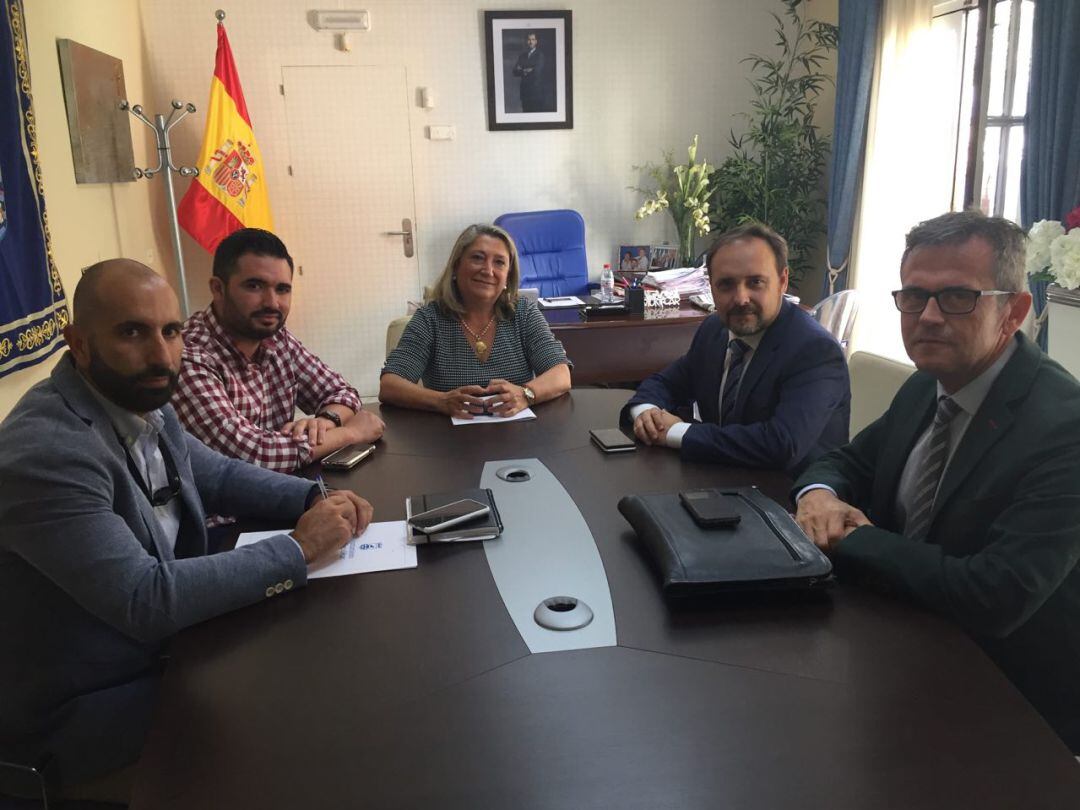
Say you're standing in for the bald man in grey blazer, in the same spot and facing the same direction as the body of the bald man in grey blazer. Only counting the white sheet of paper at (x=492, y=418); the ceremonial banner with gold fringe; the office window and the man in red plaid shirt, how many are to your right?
0

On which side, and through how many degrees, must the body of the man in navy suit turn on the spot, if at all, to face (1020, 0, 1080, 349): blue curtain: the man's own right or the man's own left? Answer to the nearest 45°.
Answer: approximately 180°

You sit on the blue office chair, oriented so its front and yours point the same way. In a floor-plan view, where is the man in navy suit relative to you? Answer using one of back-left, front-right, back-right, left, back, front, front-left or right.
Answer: front

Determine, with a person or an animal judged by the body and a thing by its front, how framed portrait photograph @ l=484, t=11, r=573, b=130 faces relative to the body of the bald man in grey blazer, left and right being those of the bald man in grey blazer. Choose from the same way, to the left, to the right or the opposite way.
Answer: to the right

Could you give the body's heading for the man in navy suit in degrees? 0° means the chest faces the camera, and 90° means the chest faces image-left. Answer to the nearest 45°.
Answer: approximately 45°

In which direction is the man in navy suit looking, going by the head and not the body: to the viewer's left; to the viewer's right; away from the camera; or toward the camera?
toward the camera

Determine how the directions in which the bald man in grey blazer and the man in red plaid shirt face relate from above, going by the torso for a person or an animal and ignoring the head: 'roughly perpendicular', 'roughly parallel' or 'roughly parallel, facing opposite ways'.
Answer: roughly parallel

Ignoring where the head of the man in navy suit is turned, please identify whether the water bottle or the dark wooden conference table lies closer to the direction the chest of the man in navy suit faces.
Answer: the dark wooden conference table

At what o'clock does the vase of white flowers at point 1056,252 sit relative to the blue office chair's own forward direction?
The vase of white flowers is roughly at 11 o'clock from the blue office chair.

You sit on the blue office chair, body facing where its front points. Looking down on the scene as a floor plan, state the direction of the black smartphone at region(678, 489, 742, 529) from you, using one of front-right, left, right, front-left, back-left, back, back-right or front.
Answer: front

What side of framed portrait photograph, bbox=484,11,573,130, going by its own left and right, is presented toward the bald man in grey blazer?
front

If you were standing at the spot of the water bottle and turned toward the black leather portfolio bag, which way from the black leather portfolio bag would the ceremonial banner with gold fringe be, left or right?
right

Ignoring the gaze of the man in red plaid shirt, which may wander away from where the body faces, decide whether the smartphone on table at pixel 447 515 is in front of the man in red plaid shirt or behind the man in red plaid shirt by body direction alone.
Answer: in front

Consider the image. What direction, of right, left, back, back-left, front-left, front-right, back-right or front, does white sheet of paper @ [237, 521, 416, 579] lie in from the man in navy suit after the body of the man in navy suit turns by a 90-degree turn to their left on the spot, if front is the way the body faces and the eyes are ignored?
right

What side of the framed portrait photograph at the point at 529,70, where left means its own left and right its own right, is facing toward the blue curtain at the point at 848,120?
left

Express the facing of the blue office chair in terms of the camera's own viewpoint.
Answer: facing the viewer

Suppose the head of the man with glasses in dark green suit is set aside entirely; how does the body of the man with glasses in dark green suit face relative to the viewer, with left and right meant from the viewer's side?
facing the viewer and to the left of the viewer

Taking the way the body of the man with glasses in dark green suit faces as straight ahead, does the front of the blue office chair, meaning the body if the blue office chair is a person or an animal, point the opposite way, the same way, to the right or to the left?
to the left

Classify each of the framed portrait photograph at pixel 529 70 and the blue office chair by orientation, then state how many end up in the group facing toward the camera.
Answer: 2
